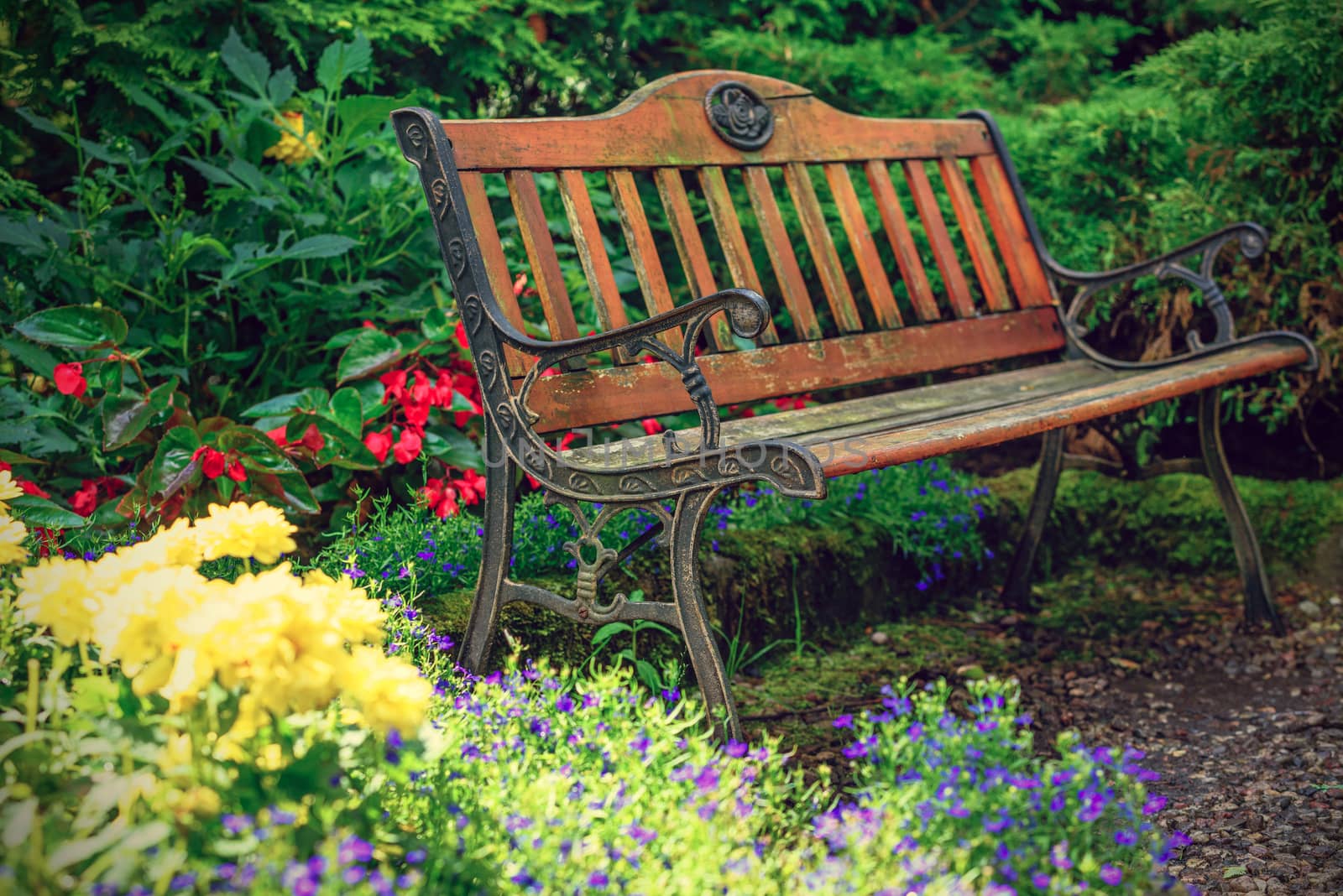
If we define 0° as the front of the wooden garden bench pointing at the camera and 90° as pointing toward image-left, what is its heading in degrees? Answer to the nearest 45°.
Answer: approximately 315°

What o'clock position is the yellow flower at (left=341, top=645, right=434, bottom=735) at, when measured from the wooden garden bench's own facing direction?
The yellow flower is roughly at 2 o'clock from the wooden garden bench.

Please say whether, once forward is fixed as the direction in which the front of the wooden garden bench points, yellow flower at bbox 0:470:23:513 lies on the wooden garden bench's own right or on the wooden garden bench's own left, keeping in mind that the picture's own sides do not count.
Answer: on the wooden garden bench's own right

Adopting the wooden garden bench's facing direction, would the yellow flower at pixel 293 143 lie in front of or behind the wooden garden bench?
behind

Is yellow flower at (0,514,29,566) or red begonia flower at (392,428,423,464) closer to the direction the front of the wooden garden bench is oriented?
the yellow flower

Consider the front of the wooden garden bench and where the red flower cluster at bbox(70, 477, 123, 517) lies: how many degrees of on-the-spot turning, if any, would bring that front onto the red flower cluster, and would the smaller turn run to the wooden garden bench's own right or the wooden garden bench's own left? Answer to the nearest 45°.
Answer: approximately 135° to the wooden garden bench's own right

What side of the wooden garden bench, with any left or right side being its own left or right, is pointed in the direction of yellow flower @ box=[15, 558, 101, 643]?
right
